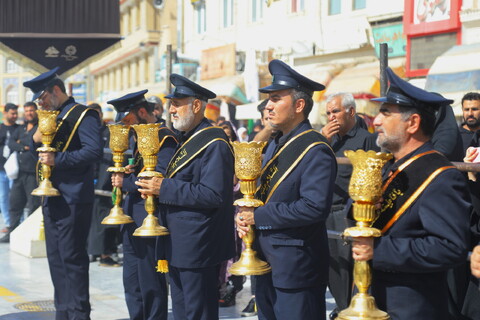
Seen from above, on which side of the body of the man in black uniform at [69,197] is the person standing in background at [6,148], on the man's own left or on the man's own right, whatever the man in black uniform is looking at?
on the man's own right

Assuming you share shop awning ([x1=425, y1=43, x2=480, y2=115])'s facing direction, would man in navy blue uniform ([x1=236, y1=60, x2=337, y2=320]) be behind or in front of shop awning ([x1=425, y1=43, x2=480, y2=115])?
in front

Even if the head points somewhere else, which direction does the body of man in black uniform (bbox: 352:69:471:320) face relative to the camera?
to the viewer's left

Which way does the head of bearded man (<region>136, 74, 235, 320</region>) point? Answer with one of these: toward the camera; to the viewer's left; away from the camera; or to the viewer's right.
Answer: to the viewer's left

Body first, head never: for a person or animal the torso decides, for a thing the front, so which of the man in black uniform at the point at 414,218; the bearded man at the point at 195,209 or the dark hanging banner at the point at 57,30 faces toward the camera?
the dark hanging banner

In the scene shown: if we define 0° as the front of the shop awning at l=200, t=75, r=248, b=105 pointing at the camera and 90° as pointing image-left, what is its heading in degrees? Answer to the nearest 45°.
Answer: approximately 45°

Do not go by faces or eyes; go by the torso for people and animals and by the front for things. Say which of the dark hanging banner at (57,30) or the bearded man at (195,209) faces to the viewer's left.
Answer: the bearded man
